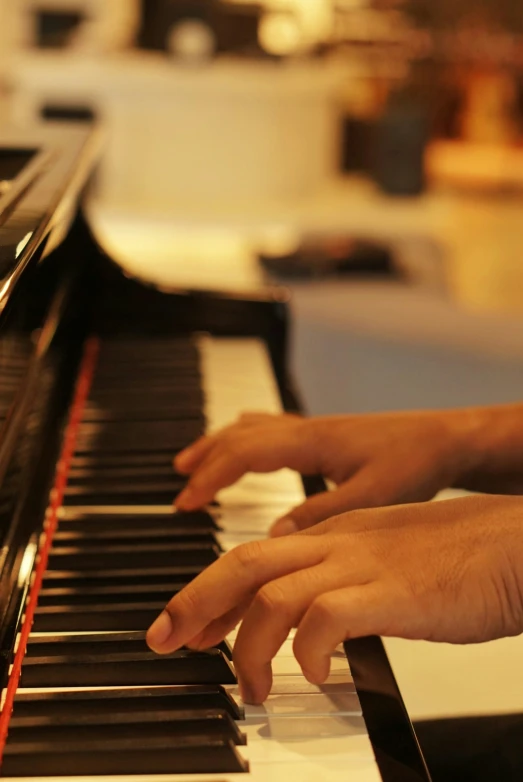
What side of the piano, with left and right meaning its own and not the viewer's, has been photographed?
right
